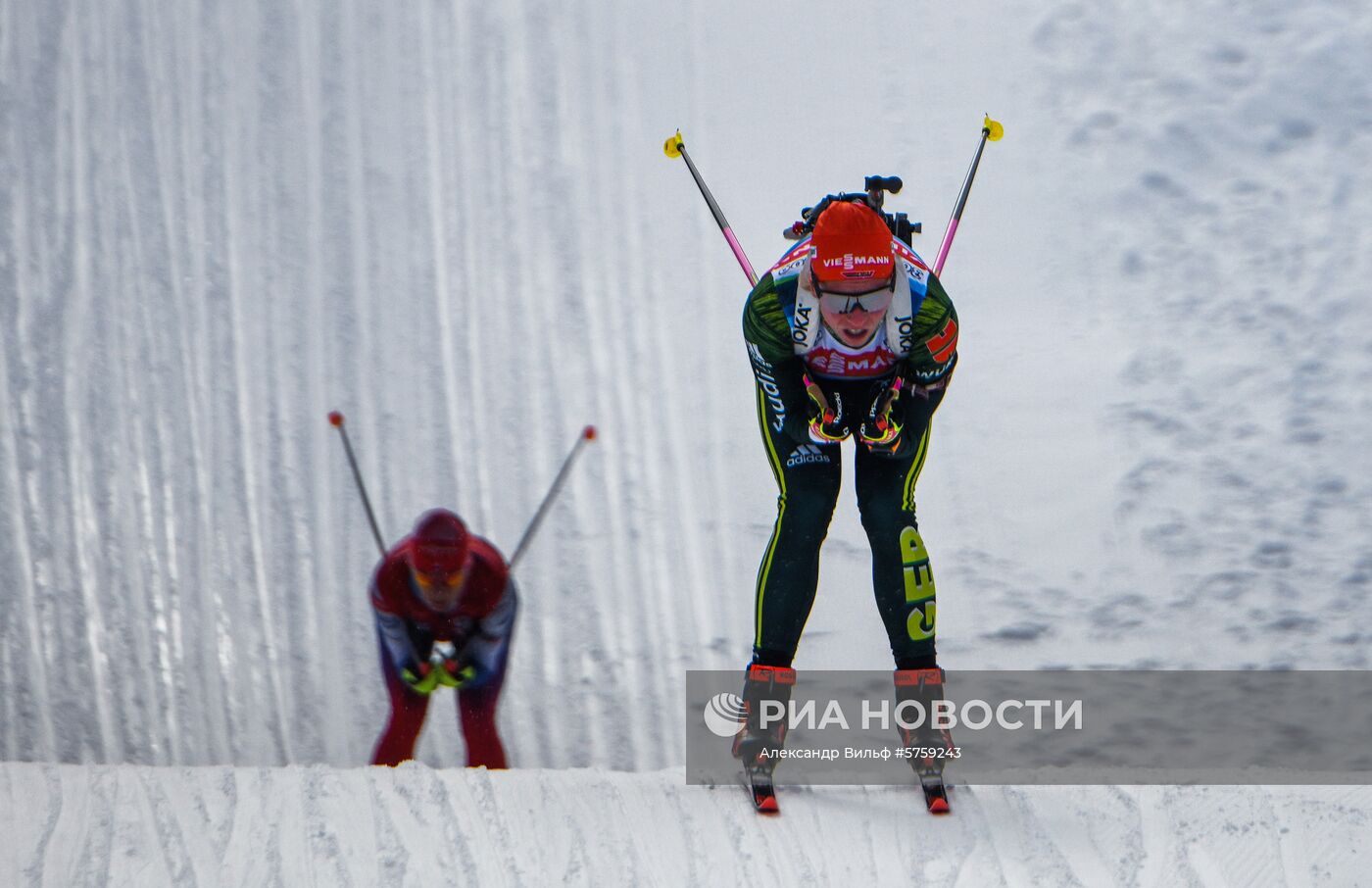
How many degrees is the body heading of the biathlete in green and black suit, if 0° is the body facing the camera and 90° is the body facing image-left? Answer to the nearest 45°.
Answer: approximately 0°
